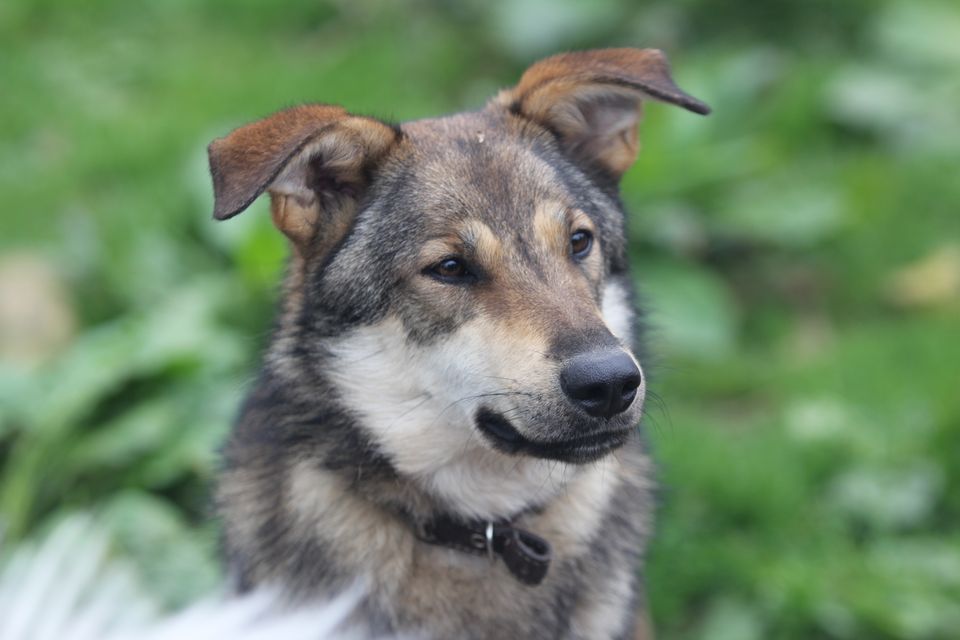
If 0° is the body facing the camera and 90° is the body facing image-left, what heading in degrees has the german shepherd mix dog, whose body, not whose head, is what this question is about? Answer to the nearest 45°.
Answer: approximately 315°
